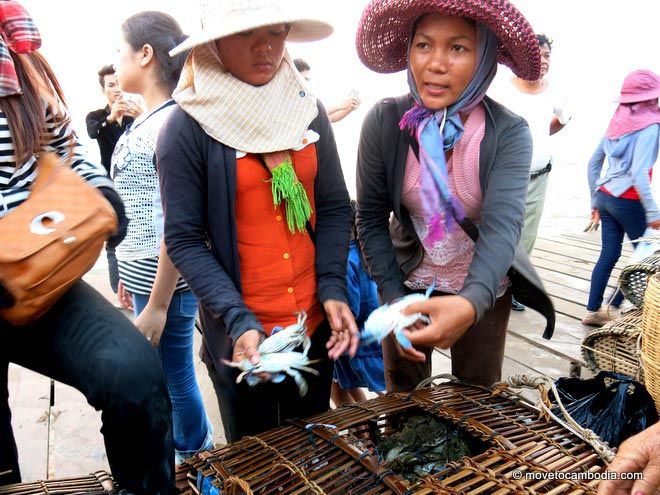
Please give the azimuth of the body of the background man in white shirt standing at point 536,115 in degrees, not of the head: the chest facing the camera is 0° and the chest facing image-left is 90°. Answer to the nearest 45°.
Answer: approximately 0°

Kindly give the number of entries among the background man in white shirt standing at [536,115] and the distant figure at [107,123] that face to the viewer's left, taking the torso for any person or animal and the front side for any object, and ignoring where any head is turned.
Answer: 0

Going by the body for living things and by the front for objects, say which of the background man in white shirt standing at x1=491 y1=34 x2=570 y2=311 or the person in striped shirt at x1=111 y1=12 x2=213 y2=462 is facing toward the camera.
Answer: the background man in white shirt standing

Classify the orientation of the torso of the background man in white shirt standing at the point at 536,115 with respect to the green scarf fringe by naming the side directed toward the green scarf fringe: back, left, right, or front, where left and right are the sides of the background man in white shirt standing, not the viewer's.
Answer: front

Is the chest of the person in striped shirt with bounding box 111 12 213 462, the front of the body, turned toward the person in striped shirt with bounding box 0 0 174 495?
no

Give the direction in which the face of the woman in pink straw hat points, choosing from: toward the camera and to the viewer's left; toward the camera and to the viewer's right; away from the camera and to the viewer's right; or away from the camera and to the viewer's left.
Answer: toward the camera and to the viewer's left

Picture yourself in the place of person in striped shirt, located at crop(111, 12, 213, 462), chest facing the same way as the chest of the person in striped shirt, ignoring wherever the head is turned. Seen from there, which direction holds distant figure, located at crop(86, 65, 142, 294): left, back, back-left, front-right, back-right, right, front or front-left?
right

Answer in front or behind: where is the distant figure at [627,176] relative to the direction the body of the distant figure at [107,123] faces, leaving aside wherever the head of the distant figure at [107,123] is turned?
in front

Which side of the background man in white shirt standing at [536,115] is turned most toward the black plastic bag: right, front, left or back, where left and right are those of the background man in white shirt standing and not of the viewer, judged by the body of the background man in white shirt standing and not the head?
front

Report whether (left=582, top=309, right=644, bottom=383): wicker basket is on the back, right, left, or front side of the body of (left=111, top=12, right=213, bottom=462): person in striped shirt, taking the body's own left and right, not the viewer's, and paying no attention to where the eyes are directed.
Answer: back

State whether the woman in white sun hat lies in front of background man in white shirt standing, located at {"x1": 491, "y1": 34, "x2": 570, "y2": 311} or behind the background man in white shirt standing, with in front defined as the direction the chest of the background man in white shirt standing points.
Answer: in front

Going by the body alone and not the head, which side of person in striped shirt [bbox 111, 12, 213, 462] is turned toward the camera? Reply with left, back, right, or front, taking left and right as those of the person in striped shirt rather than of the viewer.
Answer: left

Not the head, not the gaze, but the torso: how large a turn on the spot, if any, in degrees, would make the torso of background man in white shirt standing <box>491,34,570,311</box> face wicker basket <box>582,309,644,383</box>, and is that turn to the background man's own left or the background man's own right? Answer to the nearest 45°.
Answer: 0° — they already face it

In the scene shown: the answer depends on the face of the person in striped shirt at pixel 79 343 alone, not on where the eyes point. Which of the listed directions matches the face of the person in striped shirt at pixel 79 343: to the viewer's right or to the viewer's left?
to the viewer's right

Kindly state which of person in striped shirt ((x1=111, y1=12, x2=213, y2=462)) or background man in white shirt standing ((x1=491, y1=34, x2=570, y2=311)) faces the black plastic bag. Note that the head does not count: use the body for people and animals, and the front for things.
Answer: the background man in white shirt standing
